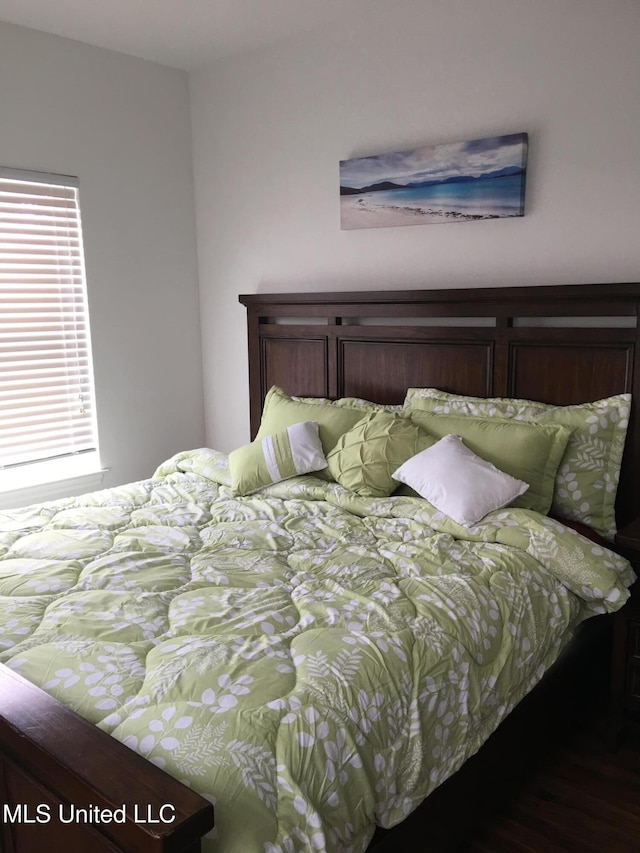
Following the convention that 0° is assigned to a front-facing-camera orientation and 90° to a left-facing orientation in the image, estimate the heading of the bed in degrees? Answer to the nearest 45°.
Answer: approximately 45°

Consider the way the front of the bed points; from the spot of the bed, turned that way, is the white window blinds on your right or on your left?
on your right

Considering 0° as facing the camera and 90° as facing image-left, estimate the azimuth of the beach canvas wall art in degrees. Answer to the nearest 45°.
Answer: approximately 45°

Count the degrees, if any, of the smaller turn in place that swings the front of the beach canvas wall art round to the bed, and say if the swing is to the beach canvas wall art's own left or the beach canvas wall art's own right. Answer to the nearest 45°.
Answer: approximately 45° to the beach canvas wall art's own left

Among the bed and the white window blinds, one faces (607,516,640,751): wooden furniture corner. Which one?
the white window blinds

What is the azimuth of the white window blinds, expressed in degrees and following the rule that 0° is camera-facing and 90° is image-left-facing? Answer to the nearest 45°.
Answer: approximately 315°

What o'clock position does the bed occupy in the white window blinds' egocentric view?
The bed is roughly at 1 o'clock from the white window blinds.
